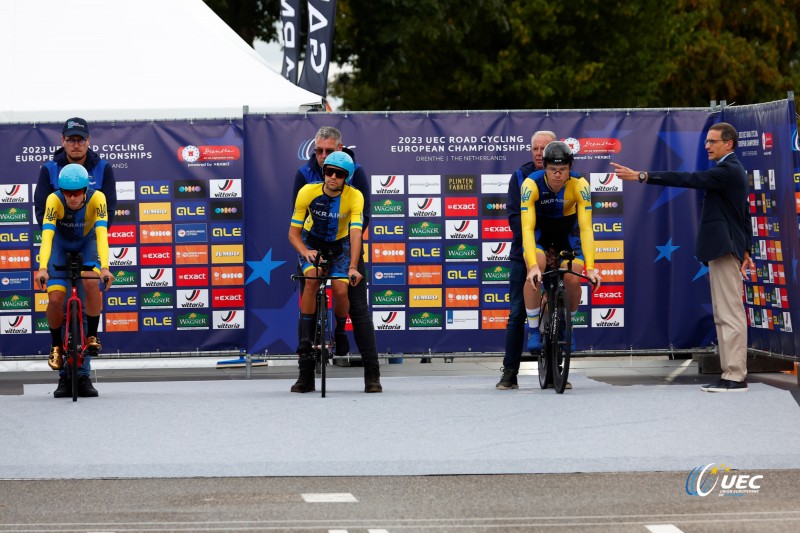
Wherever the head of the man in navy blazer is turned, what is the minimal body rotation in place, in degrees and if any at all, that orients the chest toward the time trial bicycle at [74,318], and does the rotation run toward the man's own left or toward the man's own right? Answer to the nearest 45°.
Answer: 0° — they already face it

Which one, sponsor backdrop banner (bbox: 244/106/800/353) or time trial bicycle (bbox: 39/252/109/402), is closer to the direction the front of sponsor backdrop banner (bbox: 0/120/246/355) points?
the time trial bicycle

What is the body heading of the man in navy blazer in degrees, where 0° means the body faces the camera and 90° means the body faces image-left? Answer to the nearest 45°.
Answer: approximately 90°

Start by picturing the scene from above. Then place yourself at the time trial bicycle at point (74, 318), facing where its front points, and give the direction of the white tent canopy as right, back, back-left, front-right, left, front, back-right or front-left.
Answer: back

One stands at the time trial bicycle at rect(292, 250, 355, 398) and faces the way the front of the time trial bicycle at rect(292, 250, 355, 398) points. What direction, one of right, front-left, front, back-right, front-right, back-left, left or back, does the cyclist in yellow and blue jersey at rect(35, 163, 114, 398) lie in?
right

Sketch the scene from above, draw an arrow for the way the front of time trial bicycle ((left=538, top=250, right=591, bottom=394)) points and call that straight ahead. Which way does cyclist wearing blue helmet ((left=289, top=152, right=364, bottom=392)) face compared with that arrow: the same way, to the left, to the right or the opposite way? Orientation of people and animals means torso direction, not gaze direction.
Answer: the same way

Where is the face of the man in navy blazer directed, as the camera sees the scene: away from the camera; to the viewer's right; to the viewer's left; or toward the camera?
to the viewer's left

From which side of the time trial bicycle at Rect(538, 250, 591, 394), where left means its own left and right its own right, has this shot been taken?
front

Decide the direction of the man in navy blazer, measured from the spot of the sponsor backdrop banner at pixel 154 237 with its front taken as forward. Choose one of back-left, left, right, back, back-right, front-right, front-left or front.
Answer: front-left

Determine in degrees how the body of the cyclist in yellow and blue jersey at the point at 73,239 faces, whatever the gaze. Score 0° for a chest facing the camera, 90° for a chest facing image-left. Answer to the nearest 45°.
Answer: approximately 0°

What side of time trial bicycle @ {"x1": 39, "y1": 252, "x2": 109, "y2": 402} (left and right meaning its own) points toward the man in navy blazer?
left

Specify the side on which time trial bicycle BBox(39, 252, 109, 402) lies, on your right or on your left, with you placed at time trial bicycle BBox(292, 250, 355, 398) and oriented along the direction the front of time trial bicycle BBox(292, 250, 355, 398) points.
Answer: on your right

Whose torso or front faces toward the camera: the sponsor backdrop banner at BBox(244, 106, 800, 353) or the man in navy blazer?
the sponsor backdrop banner

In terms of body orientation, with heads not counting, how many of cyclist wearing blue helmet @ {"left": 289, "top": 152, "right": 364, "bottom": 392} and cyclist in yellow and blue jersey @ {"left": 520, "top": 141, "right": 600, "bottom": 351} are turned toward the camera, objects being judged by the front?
2

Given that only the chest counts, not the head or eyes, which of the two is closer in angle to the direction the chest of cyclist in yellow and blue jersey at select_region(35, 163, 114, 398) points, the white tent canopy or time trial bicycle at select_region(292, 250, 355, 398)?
the time trial bicycle

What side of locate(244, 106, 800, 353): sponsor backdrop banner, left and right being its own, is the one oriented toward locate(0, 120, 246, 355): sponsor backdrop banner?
right

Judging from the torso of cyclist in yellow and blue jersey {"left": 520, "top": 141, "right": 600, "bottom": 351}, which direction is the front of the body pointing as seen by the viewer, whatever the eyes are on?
toward the camera

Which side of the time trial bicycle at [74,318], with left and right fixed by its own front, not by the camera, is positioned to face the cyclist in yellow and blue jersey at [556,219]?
left
